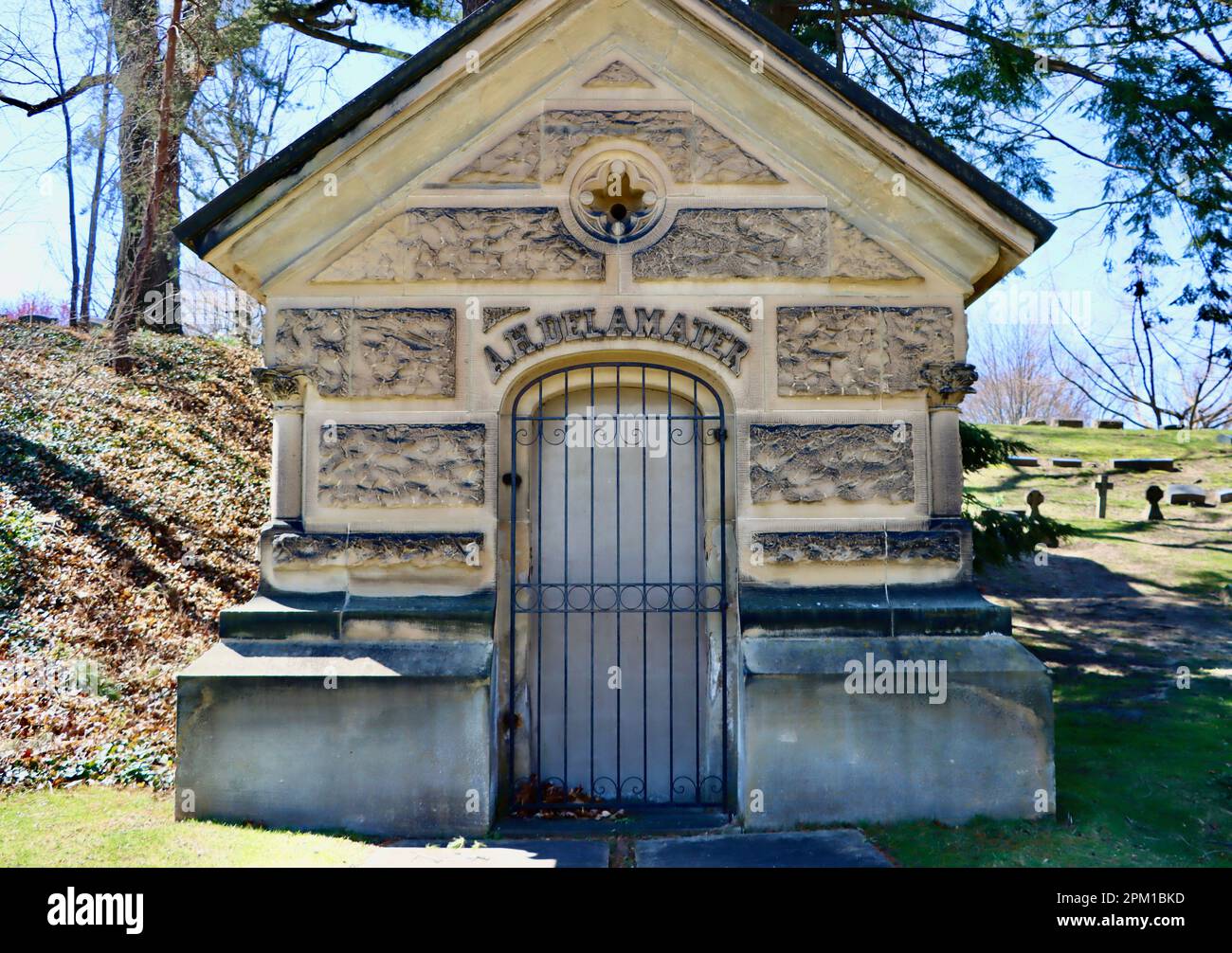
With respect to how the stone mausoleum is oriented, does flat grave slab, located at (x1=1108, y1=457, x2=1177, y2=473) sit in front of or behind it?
behind

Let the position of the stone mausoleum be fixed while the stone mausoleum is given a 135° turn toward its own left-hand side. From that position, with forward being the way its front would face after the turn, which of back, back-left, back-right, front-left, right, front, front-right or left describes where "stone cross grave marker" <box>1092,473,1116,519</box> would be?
front

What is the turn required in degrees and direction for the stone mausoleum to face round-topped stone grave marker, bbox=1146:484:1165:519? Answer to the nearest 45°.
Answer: approximately 135° to its left

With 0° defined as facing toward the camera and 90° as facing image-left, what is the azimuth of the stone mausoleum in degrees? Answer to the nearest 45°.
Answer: approximately 0°
